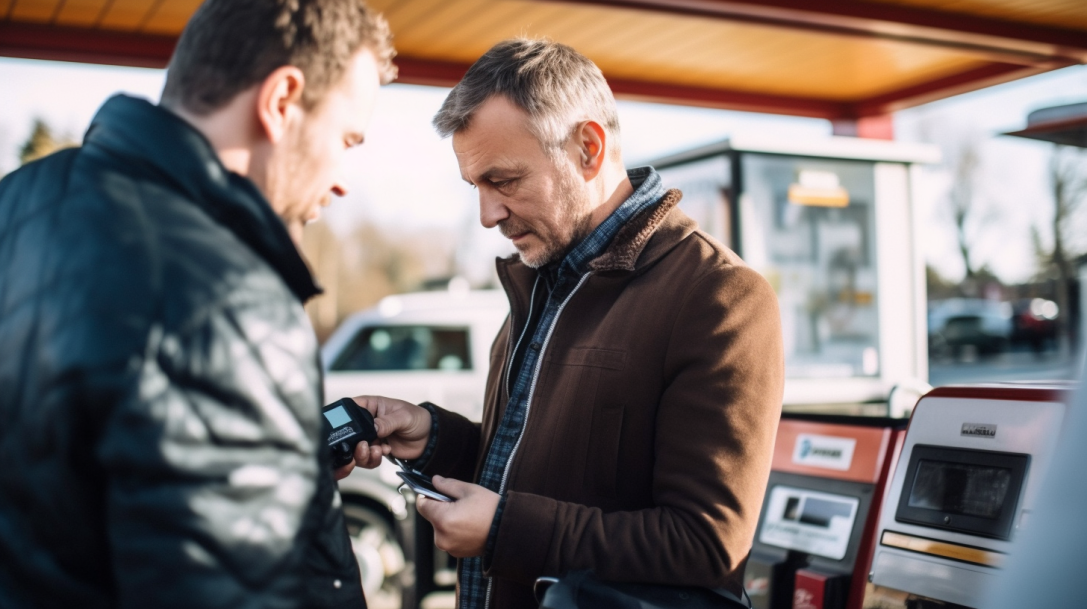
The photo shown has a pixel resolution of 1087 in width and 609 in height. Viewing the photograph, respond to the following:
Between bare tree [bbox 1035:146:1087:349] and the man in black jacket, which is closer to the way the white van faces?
the man in black jacket

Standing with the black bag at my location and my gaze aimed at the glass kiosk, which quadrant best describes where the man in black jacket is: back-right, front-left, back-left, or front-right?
back-left

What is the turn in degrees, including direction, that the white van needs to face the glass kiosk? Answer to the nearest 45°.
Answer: approximately 180°

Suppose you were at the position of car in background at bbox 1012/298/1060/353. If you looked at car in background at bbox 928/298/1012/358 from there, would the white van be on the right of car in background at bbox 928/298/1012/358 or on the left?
left

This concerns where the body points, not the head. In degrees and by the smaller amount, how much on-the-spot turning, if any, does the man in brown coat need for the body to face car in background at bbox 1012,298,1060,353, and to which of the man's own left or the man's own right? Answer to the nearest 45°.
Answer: approximately 180°

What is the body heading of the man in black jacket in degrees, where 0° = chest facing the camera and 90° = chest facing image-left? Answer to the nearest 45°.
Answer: approximately 225°

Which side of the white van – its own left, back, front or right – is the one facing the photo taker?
left

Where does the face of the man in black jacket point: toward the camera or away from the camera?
away from the camera

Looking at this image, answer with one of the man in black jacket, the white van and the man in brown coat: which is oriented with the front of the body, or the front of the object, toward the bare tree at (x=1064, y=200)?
the man in black jacket

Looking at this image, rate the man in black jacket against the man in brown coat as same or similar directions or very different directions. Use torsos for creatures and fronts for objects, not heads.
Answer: very different directions
